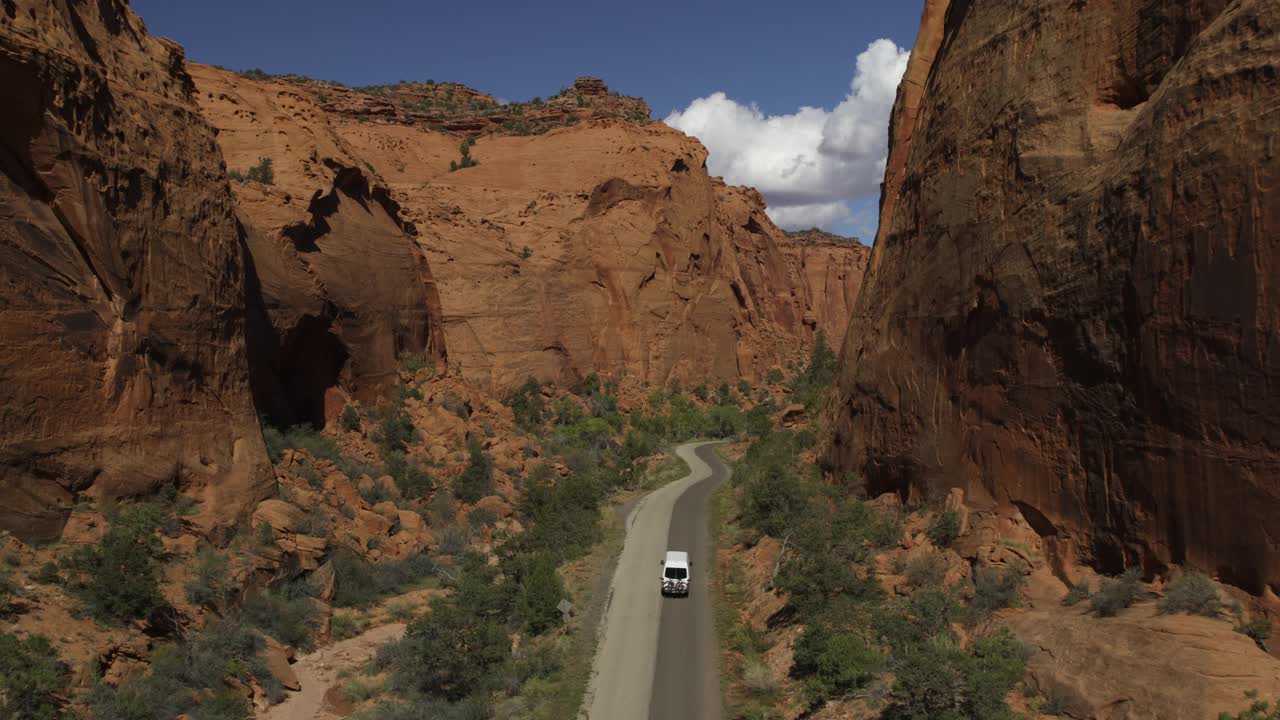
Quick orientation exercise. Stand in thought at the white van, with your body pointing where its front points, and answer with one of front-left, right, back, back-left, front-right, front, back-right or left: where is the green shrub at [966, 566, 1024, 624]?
back-right

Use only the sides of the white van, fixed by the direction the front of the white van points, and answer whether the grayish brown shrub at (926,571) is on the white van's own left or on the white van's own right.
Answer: on the white van's own right

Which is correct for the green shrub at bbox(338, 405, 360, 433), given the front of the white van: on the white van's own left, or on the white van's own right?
on the white van's own left

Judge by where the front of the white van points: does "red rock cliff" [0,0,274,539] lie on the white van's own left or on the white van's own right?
on the white van's own left

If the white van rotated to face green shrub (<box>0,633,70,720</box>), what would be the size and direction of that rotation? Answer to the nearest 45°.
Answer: approximately 135° to its left

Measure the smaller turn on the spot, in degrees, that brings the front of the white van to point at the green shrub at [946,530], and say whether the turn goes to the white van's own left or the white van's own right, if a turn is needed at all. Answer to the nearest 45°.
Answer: approximately 135° to the white van's own right

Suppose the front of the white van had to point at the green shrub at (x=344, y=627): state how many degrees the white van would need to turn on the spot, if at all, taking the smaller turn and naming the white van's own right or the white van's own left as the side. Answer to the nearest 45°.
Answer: approximately 90° to the white van's own left

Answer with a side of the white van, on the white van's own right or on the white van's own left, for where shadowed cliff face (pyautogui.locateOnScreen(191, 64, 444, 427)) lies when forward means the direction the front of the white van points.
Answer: on the white van's own left

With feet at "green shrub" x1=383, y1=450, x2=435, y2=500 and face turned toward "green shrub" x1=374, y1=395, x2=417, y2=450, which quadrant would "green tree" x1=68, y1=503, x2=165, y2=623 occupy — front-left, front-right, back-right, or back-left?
back-left

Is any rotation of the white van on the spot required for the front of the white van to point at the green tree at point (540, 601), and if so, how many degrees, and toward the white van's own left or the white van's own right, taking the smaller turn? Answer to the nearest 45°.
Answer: approximately 135° to the white van's own left

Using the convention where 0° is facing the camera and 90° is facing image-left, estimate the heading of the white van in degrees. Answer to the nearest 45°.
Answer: approximately 180°

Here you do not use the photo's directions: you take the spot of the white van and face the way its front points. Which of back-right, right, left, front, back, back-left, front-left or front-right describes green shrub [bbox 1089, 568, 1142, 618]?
back-right

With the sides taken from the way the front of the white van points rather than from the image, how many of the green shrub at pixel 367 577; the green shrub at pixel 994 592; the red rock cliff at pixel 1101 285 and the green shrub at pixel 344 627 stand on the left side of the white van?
2
